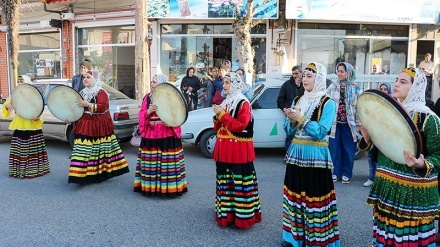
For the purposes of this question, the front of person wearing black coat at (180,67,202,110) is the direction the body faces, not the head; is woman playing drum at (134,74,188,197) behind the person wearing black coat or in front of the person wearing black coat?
in front

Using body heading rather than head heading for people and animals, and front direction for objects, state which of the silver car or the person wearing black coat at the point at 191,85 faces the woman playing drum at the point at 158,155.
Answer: the person wearing black coat

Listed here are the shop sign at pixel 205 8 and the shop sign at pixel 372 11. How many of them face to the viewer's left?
0

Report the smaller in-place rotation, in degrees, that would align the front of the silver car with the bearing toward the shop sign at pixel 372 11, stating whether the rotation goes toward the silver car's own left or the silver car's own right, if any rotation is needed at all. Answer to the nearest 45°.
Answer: approximately 135° to the silver car's own right

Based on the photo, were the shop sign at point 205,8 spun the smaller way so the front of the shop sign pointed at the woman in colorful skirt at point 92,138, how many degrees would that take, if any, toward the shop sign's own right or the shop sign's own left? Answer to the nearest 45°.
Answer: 0° — it already faces them

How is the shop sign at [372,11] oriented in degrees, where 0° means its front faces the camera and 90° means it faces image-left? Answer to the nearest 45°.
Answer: approximately 0°
